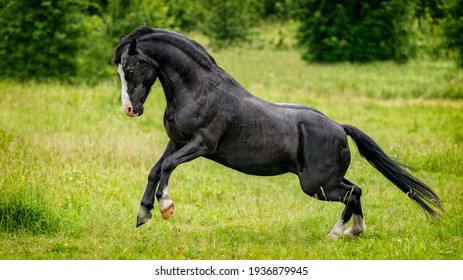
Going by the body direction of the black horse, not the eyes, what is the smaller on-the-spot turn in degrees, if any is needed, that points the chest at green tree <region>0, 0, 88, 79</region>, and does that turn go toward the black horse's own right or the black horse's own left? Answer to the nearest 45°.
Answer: approximately 45° to the black horse's own right

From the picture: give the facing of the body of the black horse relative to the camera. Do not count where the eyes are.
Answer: to the viewer's left

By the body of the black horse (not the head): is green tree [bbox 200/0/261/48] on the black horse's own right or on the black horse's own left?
on the black horse's own right
